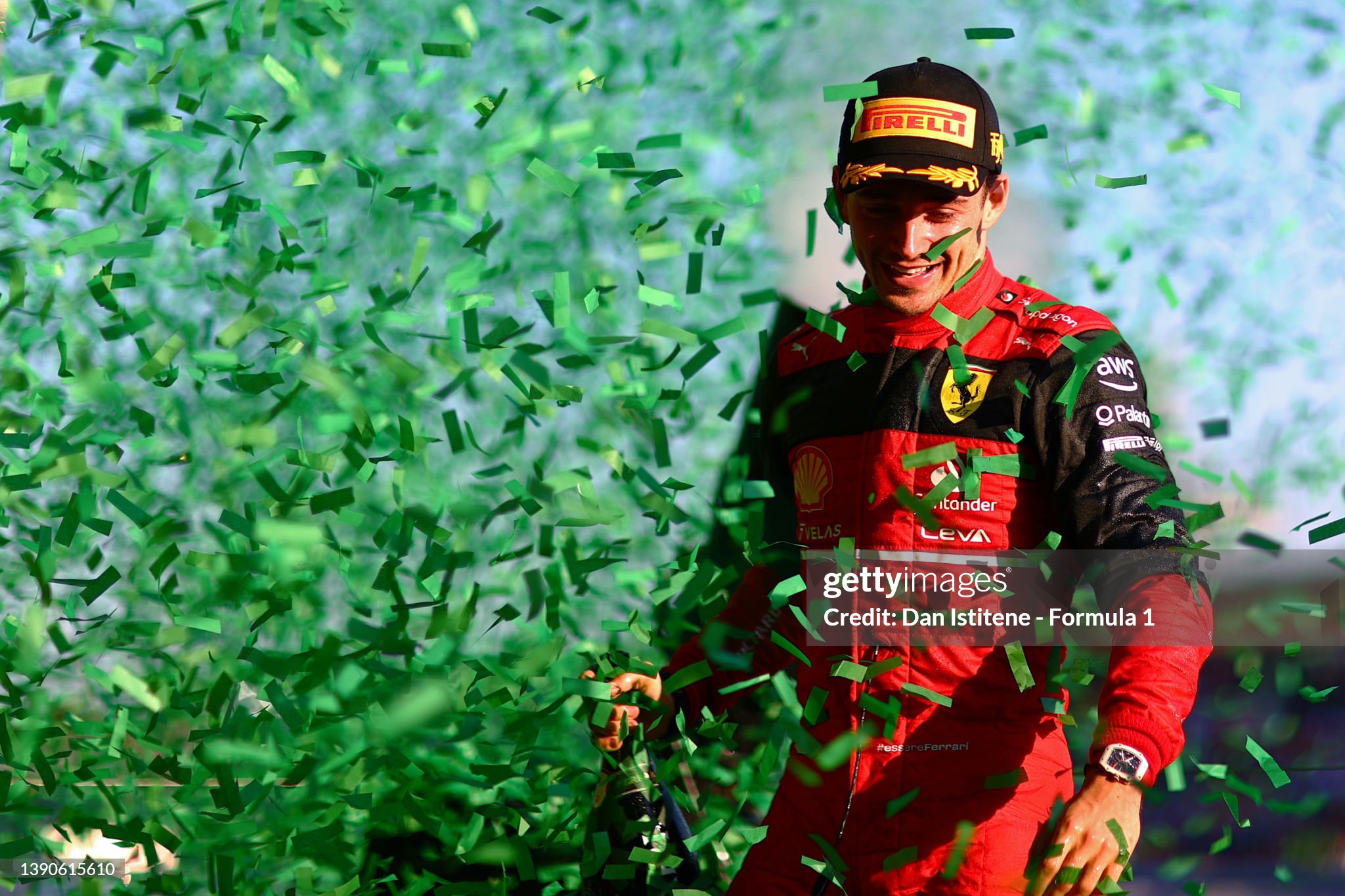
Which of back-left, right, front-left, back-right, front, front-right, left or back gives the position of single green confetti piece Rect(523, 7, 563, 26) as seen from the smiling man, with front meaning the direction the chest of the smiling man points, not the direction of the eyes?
right

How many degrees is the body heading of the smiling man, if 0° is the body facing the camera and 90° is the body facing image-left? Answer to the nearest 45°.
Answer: approximately 45°

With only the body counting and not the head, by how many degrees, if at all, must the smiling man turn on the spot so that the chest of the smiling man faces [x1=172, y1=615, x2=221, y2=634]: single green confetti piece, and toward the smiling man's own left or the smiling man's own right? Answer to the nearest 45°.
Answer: approximately 45° to the smiling man's own right

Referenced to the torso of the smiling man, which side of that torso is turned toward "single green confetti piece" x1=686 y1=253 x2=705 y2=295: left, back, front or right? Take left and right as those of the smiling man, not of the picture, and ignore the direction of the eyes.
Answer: right

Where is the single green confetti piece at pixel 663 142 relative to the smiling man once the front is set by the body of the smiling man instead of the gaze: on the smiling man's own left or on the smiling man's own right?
on the smiling man's own right

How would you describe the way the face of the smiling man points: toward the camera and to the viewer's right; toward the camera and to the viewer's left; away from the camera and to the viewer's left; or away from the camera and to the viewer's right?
toward the camera and to the viewer's left

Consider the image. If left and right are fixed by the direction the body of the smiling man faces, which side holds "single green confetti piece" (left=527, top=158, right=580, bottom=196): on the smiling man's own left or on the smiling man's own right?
on the smiling man's own right

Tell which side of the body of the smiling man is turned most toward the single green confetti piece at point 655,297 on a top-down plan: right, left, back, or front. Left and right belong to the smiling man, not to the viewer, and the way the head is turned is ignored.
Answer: right
